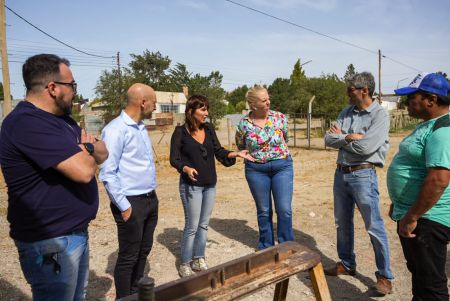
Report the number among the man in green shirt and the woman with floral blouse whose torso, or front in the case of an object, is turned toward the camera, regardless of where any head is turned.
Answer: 1

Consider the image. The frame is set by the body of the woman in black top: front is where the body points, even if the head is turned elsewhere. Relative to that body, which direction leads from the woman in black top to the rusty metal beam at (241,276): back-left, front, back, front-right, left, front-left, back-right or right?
front-right

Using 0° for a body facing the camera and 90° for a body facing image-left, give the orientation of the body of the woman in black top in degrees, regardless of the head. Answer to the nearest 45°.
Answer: approximately 315°

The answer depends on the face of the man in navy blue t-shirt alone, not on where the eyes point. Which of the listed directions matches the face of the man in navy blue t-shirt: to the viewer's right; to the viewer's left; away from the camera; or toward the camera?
to the viewer's right

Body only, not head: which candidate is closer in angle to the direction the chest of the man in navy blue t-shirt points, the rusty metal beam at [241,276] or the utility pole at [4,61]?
the rusty metal beam

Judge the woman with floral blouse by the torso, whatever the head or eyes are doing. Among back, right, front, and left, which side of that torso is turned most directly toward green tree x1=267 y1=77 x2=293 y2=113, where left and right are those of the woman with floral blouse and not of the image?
back

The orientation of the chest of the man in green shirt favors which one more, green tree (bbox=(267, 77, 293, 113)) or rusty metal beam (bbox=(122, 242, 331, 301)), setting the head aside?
the rusty metal beam

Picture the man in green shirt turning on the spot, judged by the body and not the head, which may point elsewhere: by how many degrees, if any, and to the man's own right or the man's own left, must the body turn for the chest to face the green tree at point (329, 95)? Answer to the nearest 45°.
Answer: approximately 90° to the man's own right

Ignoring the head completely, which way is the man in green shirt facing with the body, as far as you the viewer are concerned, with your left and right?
facing to the left of the viewer

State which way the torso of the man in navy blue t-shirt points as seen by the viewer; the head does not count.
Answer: to the viewer's right
